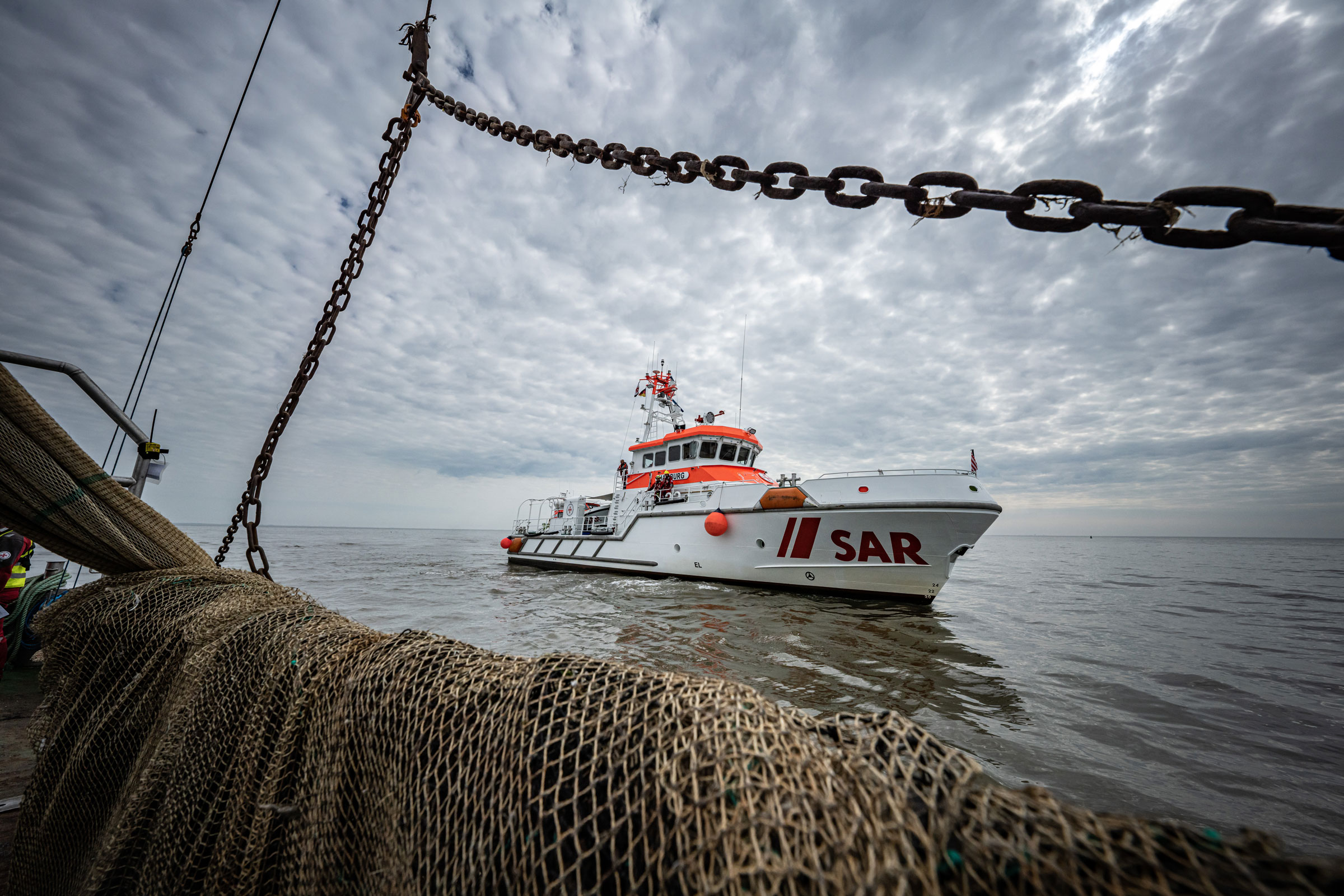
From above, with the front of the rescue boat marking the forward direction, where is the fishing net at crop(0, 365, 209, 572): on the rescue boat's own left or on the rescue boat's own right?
on the rescue boat's own right

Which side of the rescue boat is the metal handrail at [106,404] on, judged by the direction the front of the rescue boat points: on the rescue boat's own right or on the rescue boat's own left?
on the rescue boat's own right

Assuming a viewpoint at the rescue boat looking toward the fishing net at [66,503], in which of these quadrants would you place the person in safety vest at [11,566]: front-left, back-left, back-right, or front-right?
front-right

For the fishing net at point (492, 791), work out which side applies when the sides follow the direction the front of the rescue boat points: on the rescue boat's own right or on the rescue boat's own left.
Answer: on the rescue boat's own right

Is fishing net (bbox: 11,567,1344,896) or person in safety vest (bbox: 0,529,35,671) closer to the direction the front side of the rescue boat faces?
the fishing net

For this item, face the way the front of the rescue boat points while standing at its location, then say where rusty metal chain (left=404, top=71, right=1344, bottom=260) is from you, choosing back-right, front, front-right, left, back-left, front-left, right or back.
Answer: front-right

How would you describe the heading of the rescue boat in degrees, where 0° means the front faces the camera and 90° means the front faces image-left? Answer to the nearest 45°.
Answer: approximately 315°

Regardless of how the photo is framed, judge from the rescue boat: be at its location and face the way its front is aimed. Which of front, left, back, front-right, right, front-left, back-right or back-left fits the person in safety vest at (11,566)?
right

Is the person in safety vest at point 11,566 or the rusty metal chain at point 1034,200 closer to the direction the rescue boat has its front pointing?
the rusty metal chain
